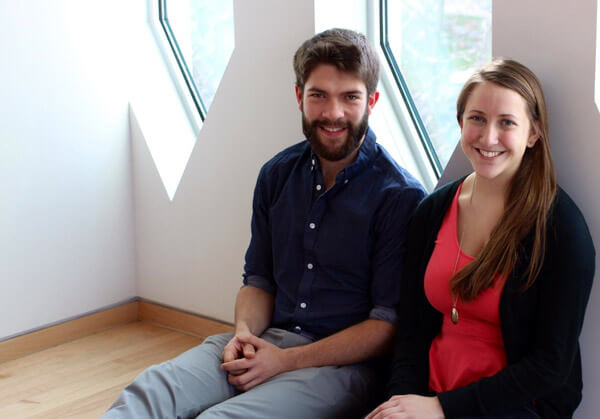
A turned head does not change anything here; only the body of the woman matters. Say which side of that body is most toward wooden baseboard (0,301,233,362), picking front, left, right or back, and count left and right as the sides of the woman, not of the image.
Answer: right

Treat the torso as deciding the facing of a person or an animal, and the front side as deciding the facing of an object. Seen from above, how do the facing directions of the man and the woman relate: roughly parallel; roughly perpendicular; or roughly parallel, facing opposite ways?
roughly parallel

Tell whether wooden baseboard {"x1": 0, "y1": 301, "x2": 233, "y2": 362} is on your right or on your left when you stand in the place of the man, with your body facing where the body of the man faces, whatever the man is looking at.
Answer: on your right

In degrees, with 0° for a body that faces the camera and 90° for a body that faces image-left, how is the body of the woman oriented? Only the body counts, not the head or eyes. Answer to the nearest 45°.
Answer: approximately 45°

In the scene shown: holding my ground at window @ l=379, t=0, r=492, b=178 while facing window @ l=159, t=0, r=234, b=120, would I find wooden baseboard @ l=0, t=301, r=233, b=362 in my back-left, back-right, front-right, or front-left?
front-left

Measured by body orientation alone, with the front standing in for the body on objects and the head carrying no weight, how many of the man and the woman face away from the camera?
0

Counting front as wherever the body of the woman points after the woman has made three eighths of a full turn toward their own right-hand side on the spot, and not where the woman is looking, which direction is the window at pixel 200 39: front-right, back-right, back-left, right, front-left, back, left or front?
front-left

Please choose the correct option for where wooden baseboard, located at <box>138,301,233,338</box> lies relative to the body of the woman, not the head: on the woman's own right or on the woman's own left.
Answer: on the woman's own right

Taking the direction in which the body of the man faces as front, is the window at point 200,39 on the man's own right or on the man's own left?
on the man's own right
